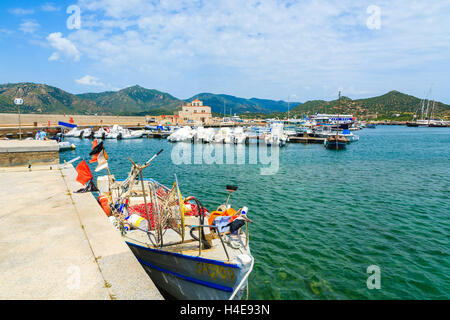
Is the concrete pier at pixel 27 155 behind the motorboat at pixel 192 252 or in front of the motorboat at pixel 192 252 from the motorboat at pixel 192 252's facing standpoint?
behind

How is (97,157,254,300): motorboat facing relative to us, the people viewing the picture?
facing the viewer and to the right of the viewer

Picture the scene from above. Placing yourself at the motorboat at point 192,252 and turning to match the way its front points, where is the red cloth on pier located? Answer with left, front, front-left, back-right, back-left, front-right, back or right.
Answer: back
